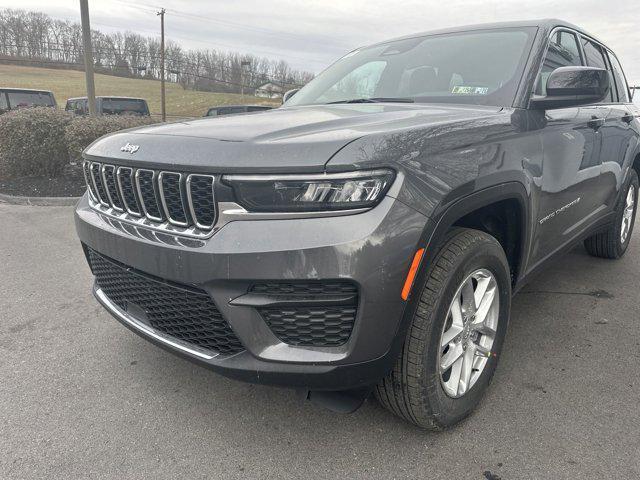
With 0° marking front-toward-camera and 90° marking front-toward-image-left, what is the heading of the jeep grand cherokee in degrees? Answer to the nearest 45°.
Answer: approximately 45°

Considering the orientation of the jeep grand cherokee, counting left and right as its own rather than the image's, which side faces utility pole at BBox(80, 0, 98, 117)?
right

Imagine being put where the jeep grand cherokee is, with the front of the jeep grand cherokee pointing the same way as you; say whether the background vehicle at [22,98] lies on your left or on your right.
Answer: on your right
